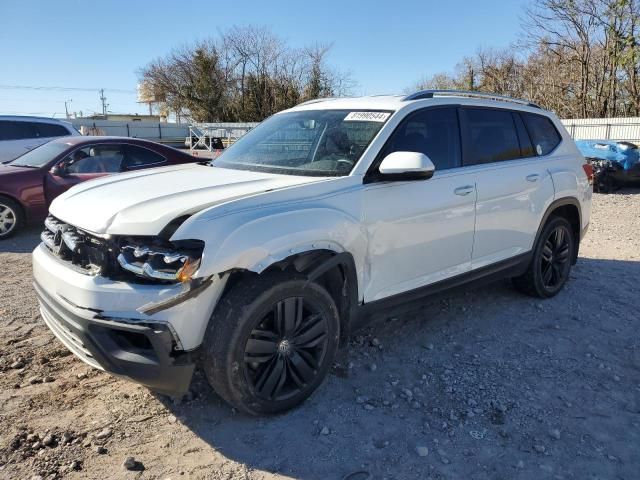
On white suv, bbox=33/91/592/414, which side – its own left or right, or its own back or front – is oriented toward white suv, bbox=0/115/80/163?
right

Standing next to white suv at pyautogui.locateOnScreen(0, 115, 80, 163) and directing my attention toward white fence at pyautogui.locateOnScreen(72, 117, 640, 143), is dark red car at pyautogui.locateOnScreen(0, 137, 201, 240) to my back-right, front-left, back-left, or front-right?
back-right

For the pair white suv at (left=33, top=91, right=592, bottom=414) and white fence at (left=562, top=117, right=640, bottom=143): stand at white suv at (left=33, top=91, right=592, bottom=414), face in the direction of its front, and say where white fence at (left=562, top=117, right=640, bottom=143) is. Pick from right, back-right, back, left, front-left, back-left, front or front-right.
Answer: back

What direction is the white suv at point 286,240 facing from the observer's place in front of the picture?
facing the viewer and to the left of the viewer

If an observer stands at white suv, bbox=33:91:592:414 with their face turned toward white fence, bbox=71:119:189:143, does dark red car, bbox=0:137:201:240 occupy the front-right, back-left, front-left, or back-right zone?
front-left

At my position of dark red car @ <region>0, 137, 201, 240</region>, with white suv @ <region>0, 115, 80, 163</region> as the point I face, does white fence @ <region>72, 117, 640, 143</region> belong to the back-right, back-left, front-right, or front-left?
front-right

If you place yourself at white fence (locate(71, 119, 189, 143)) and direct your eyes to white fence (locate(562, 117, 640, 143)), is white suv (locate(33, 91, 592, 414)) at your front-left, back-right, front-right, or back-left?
front-right

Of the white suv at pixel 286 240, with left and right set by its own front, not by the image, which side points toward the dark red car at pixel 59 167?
right

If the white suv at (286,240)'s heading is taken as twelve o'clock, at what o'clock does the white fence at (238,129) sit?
The white fence is roughly at 4 o'clock from the white suv.

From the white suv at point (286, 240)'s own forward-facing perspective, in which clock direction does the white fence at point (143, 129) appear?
The white fence is roughly at 4 o'clock from the white suv.

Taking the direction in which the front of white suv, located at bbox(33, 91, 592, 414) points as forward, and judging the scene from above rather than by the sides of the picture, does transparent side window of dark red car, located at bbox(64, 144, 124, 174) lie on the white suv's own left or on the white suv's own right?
on the white suv's own right
